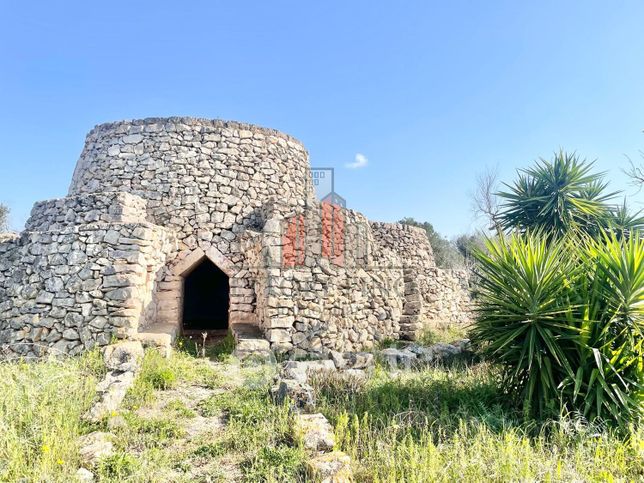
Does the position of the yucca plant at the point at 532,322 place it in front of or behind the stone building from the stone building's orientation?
in front

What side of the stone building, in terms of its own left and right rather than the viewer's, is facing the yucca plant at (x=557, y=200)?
left

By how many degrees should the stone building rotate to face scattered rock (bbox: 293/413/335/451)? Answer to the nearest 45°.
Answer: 0° — it already faces it

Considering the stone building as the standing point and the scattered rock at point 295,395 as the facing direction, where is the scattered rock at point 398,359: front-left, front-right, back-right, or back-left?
front-left

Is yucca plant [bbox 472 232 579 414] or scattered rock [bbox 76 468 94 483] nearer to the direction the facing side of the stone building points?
the scattered rock

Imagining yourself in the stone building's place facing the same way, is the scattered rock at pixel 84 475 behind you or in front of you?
in front

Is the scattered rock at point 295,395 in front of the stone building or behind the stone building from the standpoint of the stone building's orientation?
in front

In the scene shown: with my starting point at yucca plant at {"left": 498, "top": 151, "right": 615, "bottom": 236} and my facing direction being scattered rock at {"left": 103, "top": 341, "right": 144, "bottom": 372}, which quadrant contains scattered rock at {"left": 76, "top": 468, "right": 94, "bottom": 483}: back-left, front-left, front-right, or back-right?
front-left

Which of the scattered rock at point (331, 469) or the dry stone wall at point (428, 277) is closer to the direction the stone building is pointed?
the scattered rock

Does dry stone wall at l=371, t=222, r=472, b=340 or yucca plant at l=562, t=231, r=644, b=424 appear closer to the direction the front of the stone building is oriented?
the yucca plant

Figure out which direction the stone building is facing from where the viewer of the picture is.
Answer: facing the viewer

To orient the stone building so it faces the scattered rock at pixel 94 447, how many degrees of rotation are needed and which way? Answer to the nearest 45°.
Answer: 0° — it already faces it

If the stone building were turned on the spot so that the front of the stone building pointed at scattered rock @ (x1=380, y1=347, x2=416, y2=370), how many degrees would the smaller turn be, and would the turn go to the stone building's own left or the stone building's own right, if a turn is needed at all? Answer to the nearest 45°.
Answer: approximately 45° to the stone building's own left
